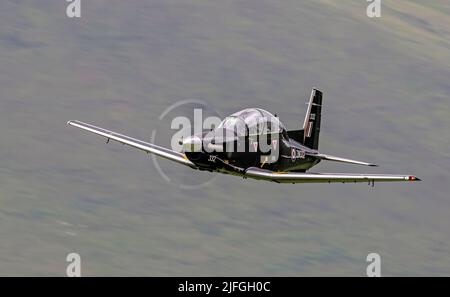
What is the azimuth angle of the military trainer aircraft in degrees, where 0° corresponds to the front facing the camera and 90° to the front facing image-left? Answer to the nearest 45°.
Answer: approximately 45°
